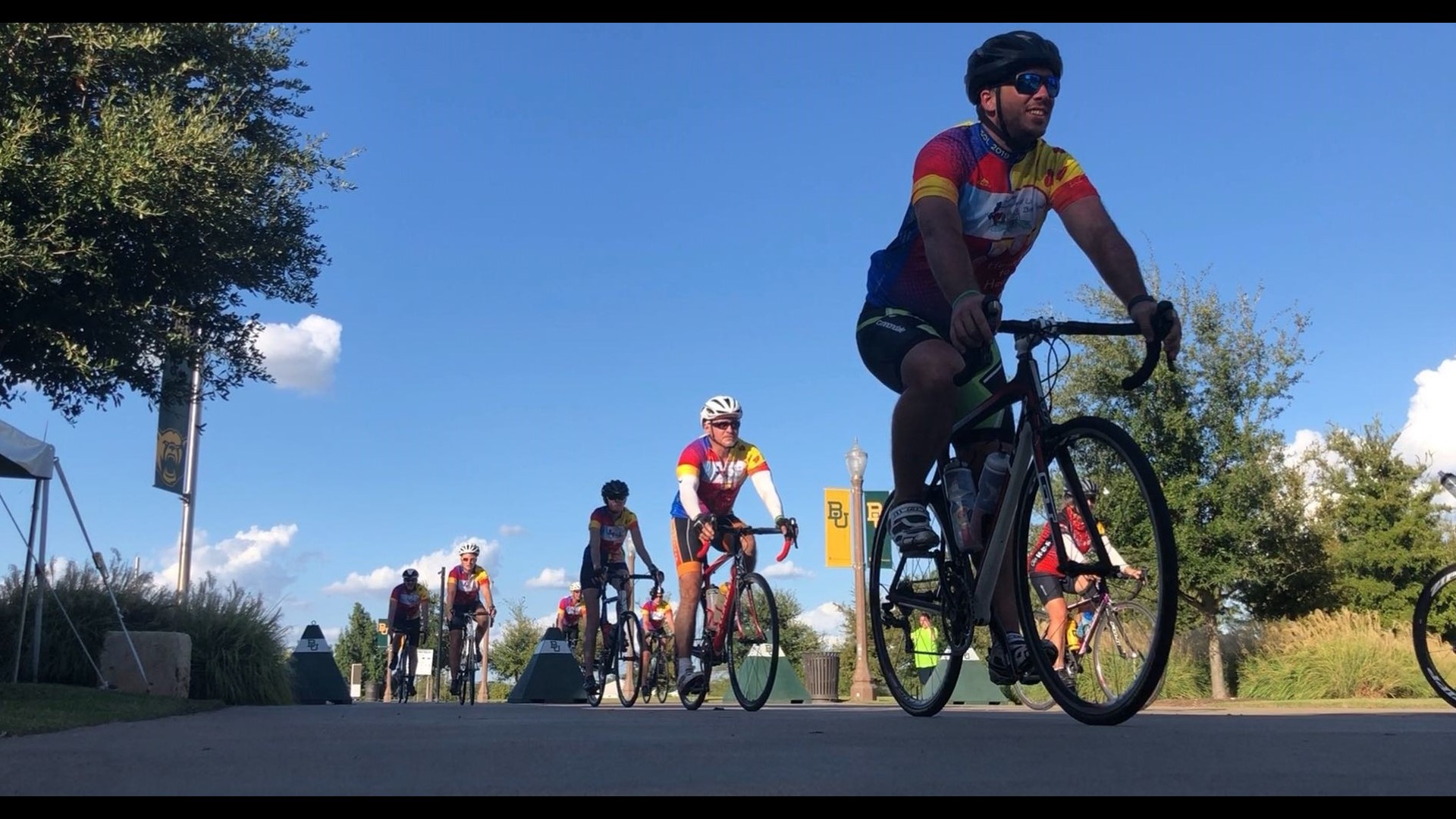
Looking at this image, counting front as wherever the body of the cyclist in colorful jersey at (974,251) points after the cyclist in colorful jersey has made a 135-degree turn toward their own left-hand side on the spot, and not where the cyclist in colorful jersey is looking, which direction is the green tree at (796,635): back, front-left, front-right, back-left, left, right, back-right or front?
front

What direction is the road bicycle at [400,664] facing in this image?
toward the camera

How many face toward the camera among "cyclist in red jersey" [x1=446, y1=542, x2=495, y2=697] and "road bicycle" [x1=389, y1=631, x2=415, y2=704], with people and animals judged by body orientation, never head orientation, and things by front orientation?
2

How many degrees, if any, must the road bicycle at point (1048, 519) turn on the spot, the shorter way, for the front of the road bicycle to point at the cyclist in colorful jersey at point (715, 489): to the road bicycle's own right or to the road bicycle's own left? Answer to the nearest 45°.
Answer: approximately 180°

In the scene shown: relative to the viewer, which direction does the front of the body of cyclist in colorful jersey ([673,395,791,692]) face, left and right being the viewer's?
facing the viewer and to the right of the viewer

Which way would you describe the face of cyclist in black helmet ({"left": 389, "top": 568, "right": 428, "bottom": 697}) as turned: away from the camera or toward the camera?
toward the camera

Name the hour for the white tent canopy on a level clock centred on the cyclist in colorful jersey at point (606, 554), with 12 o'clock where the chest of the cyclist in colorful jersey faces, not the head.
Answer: The white tent canopy is roughly at 4 o'clock from the cyclist in colorful jersey.

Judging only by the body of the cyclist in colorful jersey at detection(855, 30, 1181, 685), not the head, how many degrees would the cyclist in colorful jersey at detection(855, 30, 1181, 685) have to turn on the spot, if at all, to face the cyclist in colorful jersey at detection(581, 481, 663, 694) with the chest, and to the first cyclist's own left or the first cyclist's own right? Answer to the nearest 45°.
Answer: approximately 180°

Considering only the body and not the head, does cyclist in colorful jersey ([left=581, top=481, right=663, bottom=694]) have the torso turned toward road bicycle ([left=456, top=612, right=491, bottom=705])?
no

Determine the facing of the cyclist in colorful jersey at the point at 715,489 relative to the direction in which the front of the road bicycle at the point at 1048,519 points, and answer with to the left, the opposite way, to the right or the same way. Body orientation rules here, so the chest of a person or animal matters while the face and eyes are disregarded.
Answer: the same way

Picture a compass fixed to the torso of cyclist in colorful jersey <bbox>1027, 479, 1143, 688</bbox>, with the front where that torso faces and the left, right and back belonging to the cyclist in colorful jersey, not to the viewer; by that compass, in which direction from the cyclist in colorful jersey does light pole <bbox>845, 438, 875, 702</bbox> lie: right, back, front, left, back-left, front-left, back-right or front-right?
back-left

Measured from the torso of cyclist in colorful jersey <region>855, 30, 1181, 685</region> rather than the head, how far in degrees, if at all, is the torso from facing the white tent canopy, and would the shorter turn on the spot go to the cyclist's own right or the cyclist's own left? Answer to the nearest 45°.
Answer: approximately 180°

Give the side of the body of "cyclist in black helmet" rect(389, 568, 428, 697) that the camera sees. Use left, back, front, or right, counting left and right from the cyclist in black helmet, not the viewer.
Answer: front

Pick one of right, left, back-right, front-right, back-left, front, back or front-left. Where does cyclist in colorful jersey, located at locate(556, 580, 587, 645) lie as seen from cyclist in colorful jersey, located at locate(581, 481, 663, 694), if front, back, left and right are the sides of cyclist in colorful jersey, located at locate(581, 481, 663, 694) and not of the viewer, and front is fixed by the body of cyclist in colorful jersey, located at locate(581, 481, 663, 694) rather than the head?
back-left

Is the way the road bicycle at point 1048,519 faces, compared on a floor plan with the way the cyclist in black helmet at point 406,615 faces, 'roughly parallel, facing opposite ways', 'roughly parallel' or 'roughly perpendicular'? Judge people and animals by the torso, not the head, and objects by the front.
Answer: roughly parallel

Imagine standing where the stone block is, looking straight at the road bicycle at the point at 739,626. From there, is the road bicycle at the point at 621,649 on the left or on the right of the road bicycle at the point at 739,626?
left

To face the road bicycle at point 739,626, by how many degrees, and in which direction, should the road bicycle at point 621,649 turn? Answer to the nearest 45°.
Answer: approximately 45° to its right

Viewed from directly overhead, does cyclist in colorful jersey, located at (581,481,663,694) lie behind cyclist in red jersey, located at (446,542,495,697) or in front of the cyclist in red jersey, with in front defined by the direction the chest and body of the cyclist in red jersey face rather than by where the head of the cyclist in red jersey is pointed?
in front

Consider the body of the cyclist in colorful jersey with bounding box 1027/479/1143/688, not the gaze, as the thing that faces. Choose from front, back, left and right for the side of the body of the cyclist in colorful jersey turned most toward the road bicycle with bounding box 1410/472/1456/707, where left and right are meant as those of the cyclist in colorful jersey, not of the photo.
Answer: front

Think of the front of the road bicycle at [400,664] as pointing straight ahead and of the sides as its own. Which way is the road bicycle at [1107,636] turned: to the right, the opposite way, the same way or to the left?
the same way
